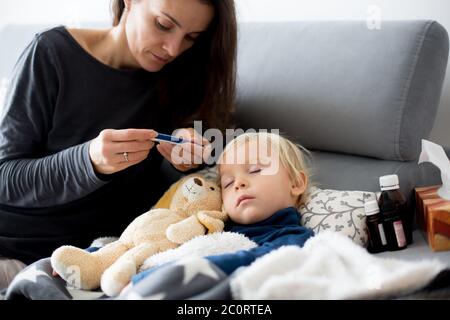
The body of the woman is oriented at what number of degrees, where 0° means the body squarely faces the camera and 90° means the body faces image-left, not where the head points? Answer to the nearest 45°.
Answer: approximately 315°

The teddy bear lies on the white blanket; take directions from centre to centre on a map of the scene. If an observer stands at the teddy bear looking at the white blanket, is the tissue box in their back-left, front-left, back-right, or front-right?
front-left

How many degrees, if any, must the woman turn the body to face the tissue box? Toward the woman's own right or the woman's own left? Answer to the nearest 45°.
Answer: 0° — they already face it
